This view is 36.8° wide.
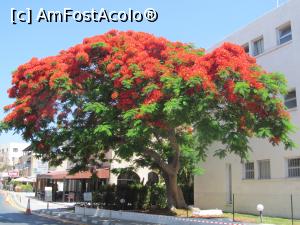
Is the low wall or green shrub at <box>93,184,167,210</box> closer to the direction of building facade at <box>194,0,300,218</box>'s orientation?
the low wall

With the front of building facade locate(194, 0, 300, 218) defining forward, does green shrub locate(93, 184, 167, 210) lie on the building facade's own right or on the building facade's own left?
on the building facade's own right

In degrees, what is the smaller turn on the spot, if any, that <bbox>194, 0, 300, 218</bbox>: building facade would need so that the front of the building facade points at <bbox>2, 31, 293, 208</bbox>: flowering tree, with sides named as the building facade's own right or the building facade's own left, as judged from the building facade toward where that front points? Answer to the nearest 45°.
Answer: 0° — it already faces it

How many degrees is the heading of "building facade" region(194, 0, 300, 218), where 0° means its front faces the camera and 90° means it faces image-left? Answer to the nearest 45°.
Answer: approximately 45°

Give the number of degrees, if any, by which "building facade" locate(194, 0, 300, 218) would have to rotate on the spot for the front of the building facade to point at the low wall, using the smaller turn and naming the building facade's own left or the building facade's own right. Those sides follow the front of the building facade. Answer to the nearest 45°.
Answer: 0° — it already faces it
